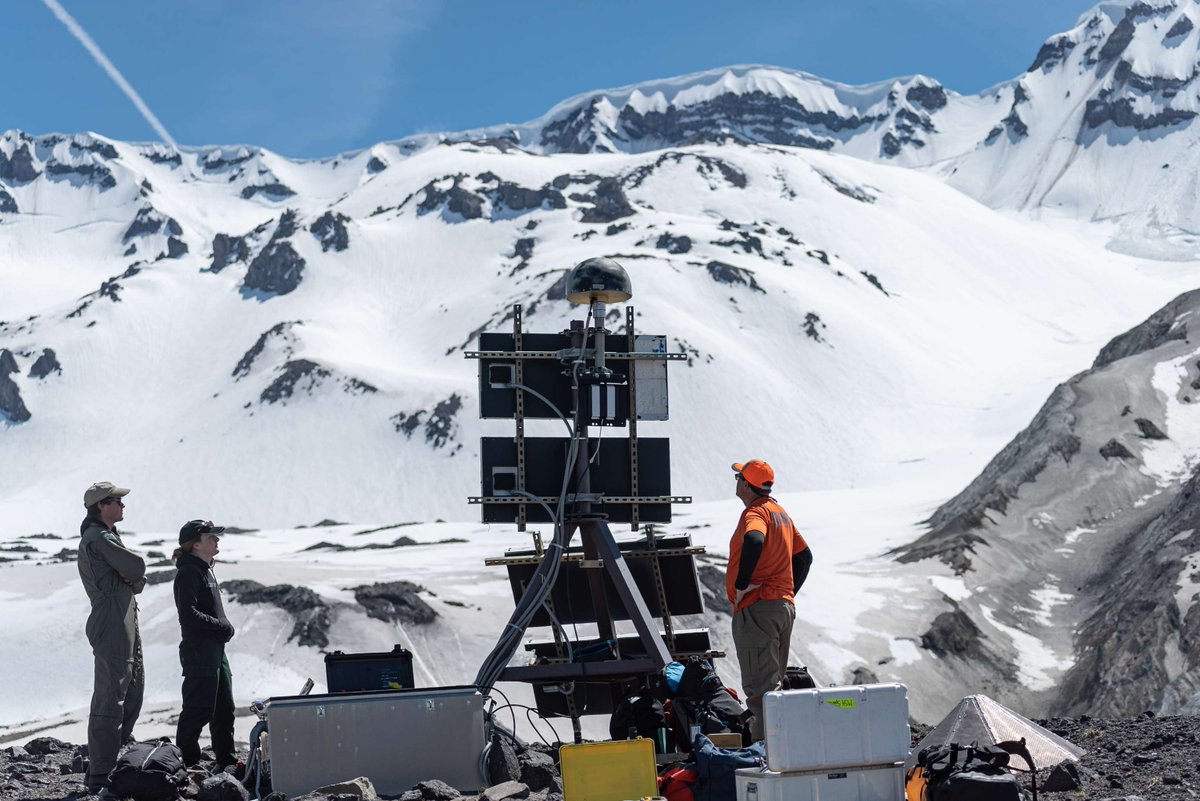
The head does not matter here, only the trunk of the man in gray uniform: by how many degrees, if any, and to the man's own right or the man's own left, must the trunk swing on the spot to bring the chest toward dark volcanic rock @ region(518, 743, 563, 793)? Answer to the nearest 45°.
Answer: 0° — they already face it

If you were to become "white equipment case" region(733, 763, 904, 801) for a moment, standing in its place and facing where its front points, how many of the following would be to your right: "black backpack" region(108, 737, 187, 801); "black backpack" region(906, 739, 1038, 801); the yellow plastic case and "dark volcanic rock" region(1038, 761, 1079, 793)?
2

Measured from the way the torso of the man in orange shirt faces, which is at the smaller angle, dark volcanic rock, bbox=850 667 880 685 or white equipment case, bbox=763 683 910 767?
the dark volcanic rock

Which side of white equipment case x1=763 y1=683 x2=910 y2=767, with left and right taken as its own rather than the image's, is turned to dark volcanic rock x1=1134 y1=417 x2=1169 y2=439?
back

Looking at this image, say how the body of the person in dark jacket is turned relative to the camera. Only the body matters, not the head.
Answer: to the viewer's right

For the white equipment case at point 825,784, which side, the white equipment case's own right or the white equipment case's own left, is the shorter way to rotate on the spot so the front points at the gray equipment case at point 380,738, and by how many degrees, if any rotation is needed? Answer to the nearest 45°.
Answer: approximately 135° to the white equipment case's own right

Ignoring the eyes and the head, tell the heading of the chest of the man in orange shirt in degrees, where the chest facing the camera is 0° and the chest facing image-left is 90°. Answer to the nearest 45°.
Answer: approximately 135°

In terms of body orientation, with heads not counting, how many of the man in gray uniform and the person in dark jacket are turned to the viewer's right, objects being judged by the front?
2

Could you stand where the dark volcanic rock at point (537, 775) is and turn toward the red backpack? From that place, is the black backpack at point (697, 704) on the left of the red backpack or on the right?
left

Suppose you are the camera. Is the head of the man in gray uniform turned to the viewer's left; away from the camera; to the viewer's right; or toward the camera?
to the viewer's right

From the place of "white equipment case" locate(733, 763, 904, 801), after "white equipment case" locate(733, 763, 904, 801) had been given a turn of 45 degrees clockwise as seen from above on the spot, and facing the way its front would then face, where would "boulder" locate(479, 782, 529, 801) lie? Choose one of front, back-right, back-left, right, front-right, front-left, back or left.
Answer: right

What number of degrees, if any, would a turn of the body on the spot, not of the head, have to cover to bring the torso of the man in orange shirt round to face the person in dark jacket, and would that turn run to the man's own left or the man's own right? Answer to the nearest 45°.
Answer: approximately 45° to the man's own left

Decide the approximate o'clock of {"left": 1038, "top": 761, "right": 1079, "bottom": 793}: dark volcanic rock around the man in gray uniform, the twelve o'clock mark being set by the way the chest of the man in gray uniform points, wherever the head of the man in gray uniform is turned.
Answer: The dark volcanic rock is roughly at 1 o'clock from the man in gray uniform.
